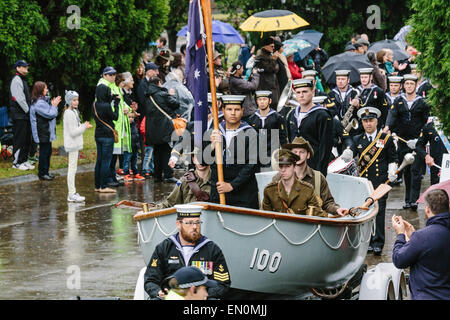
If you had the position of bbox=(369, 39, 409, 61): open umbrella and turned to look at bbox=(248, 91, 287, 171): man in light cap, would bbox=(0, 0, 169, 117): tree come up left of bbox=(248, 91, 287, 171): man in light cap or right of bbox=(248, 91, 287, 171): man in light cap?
right

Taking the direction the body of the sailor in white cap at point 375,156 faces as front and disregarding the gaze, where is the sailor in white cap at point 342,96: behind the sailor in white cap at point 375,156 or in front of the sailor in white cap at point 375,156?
behind

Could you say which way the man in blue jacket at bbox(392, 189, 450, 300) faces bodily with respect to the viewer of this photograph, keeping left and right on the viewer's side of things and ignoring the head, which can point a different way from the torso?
facing away from the viewer and to the left of the viewer

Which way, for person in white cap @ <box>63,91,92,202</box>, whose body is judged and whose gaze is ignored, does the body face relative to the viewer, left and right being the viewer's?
facing to the right of the viewer

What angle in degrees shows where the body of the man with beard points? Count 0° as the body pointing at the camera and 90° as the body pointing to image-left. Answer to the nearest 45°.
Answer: approximately 0°

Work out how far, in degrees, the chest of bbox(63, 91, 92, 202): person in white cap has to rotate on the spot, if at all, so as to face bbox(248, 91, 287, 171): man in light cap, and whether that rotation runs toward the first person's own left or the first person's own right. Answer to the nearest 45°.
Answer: approximately 45° to the first person's own right

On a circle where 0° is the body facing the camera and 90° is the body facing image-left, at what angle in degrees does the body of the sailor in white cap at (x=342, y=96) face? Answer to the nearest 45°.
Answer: approximately 0°
